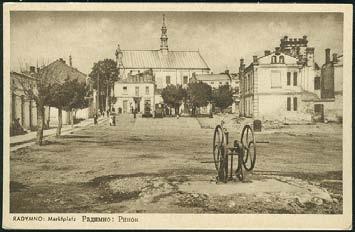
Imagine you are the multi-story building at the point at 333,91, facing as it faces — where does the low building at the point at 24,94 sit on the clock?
The low building is roughly at 1 o'clock from the multi-story building.

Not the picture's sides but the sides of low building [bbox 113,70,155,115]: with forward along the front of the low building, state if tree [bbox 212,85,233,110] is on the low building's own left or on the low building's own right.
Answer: on the low building's own left

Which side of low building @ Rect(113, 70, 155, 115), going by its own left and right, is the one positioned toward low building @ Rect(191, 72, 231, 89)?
left

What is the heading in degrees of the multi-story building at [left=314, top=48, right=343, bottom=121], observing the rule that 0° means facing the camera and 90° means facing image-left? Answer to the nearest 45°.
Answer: approximately 45°

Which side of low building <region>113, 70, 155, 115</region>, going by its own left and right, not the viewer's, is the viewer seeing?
front
